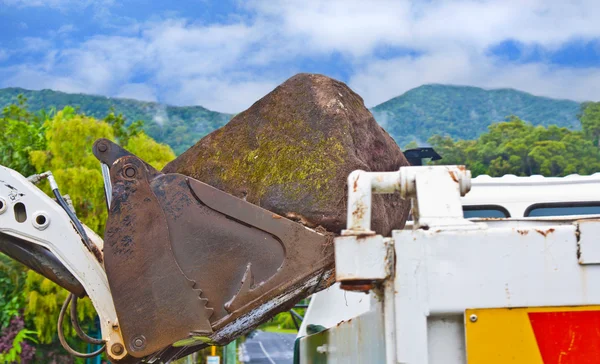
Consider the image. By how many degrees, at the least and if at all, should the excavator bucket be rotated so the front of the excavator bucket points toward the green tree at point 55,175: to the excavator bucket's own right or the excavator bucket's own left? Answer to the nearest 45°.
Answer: approximately 90° to the excavator bucket's own left

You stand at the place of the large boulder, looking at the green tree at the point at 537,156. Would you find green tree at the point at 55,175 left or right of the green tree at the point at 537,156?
left

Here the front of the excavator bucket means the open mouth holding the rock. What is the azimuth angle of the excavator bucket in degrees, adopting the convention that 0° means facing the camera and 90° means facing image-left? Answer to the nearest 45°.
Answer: approximately 270°

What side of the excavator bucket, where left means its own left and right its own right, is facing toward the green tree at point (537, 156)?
left
